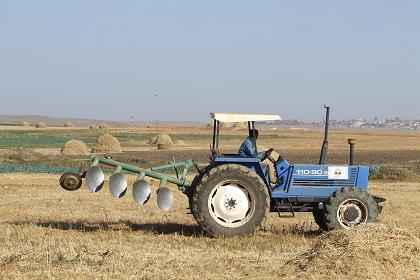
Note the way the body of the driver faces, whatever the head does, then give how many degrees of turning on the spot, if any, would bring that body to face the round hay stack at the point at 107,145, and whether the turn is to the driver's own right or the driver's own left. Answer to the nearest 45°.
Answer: approximately 90° to the driver's own left

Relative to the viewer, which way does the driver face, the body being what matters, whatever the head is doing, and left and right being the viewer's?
facing to the right of the viewer

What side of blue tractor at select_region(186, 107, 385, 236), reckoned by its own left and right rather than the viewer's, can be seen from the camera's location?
right

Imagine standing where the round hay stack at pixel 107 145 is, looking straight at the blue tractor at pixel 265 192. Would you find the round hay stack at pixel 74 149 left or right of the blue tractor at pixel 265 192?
right

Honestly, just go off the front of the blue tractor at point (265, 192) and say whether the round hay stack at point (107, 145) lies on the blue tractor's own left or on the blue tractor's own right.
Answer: on the blue tractor's own left
